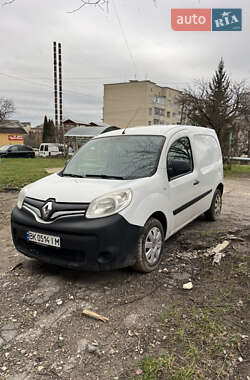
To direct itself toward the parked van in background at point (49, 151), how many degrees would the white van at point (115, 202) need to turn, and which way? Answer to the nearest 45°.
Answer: approximately 135° to its right

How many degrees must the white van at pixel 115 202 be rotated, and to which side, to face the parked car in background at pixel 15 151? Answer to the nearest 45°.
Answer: approximately 135° to its right

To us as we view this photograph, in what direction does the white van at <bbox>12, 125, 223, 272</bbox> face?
facing the viewer and to the left of the viewer

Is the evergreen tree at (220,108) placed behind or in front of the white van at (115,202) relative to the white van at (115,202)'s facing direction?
behind
